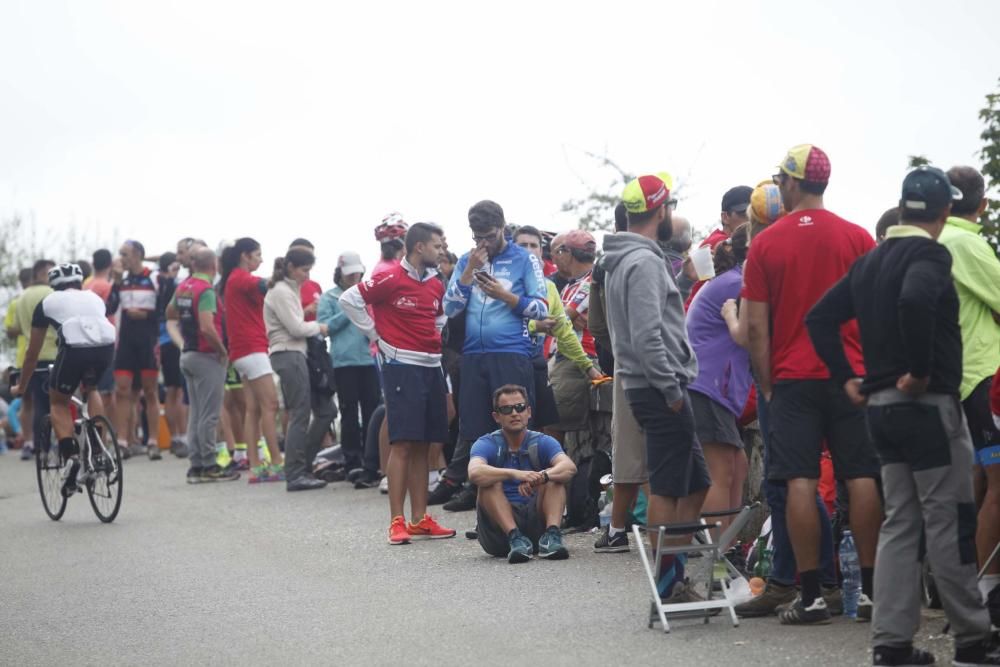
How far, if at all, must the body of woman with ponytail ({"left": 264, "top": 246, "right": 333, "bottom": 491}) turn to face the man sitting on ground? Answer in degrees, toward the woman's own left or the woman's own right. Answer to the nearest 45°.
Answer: approximately 90° to the woman's own right

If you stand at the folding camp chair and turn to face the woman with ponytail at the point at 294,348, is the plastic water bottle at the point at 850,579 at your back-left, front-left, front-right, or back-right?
back-right

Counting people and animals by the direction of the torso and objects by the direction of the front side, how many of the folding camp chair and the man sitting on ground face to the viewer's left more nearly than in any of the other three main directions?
1

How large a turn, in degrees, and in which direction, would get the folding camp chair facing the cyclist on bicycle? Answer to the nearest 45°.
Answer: approximately 45° to its right

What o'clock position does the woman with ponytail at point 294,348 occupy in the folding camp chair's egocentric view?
The woman with ponytail is roughly at 2 o'clock from the folding camp chair.

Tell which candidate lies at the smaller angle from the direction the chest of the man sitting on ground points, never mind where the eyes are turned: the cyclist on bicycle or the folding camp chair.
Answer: the folding camp chair

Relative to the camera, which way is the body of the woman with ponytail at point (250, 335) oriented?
to the viewer's right

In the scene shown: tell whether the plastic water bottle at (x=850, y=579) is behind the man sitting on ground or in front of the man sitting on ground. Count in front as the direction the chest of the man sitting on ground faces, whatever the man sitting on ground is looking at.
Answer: in front

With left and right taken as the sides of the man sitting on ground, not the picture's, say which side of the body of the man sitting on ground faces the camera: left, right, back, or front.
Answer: front

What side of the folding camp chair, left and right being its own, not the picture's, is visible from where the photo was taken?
left
